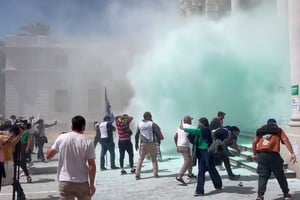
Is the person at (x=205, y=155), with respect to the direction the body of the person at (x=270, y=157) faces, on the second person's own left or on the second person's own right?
on the second person's own left

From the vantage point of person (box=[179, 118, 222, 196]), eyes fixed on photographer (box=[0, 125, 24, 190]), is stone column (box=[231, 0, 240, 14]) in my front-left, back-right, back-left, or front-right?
back-right

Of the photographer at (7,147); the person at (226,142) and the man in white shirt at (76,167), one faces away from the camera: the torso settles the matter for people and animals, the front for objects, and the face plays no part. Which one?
the man in white shirt

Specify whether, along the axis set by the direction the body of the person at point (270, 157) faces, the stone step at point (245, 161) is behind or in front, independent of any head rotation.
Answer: in front

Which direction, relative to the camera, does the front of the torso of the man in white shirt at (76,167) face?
away from the camera

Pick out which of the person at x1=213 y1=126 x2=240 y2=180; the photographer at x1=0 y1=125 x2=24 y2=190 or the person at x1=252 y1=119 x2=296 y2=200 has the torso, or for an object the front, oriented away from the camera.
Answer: the person at x1=252 y1=119 x2=296 y2=200

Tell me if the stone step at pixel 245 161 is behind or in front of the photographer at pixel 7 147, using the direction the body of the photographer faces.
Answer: in front

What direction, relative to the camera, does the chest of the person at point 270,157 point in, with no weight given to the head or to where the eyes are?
away from the camera

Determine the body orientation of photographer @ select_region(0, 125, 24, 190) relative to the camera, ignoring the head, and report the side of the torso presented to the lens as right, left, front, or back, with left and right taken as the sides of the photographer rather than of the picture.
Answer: right

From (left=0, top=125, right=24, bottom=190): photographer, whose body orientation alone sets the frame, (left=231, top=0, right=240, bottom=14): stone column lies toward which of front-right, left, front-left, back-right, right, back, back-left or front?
front-left
